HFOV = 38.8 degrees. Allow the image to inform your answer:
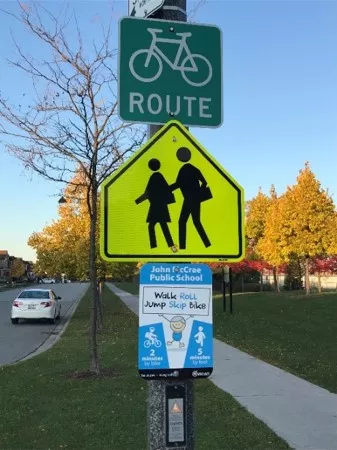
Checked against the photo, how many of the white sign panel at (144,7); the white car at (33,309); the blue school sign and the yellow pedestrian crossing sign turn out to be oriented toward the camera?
3

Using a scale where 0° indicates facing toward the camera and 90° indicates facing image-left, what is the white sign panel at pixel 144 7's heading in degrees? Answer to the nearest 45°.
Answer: approximately 0°

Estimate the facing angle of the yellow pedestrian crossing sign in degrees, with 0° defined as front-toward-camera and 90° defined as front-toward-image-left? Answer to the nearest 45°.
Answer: approximately 0°

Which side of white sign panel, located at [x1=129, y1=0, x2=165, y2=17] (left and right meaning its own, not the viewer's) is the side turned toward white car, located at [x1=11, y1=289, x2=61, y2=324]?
back
